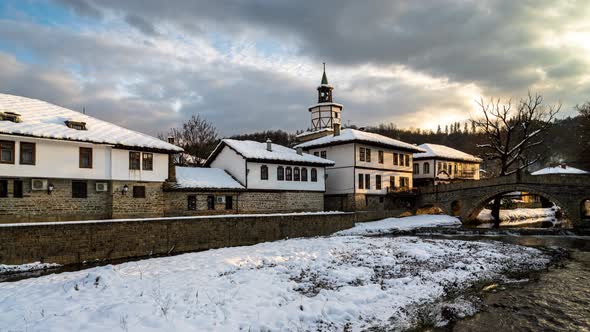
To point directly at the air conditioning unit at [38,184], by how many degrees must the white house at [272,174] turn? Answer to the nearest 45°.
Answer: approximately 90° to its right

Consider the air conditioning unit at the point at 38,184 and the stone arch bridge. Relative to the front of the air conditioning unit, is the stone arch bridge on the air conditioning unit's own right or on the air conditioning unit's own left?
on the air conditioning unit's own left

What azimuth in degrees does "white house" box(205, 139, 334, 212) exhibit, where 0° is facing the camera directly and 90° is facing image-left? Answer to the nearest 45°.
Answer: approximately 315°

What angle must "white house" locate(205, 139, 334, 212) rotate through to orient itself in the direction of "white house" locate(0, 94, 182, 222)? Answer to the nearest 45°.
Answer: approximately 90° to its right

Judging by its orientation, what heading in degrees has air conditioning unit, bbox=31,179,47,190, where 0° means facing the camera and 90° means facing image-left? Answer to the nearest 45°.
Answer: approximately 0°

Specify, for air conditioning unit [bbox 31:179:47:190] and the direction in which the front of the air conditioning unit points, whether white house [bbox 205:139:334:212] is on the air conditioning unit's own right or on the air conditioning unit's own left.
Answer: on the air conditioning unit's own left

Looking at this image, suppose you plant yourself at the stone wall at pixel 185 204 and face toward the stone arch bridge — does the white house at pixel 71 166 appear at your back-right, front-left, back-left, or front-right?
back-right
